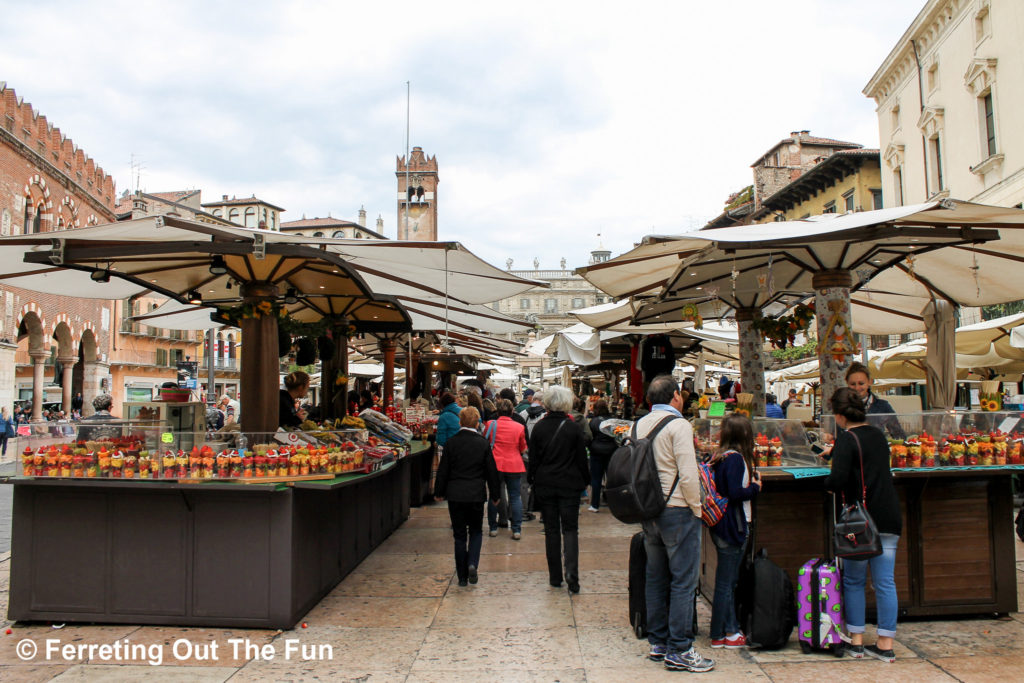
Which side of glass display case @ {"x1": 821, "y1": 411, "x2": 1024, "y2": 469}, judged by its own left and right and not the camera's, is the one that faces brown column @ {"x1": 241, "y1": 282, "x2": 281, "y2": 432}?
right

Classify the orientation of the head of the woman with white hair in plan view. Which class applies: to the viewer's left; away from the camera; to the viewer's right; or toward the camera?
away from the camera

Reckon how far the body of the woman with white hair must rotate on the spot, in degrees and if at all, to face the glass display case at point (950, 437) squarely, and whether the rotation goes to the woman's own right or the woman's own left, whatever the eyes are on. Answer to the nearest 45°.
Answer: approximately 90° to the woman's own right

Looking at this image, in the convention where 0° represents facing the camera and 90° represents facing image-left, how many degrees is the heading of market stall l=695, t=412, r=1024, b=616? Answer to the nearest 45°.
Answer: approximately 0°

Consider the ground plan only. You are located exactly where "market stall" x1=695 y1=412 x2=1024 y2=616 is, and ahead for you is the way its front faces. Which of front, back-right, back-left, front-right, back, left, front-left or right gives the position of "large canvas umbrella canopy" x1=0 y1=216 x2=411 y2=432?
right

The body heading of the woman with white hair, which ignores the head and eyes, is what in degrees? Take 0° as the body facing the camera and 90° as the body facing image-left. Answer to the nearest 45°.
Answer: approximately 180°

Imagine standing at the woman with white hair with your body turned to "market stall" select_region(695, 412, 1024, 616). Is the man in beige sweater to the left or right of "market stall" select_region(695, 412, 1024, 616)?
right

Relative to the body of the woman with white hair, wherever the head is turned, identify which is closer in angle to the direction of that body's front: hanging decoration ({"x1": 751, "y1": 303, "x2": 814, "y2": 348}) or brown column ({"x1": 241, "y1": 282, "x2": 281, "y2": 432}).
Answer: the hanging decoration

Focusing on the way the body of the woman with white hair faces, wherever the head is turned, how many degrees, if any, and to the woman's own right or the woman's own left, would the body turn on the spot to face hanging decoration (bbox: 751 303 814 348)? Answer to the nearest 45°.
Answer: approximately 45° to the woman's own right
